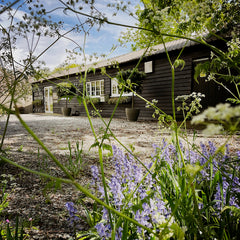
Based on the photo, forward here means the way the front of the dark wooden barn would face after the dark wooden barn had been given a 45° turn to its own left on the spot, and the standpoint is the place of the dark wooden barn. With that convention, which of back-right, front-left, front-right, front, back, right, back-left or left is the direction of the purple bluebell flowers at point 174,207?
front

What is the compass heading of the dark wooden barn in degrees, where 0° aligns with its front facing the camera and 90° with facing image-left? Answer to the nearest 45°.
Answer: approximately 45°
